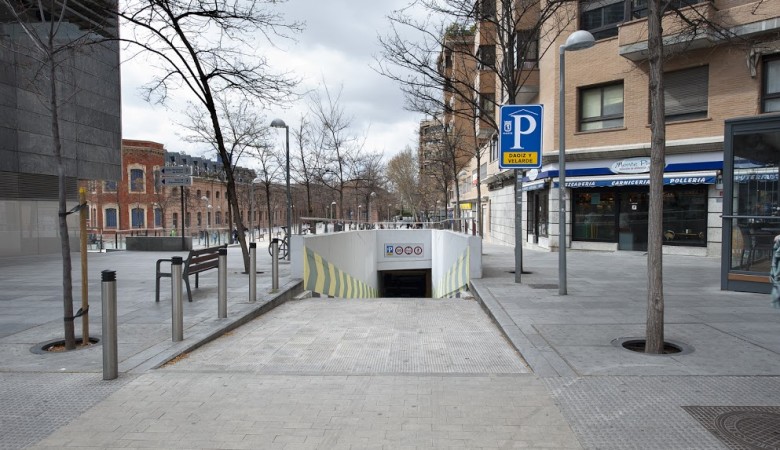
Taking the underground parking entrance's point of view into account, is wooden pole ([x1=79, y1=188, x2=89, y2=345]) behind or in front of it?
in front

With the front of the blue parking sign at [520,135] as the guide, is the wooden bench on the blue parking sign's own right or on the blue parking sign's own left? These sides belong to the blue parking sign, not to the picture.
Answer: on the blue parking sign's own right

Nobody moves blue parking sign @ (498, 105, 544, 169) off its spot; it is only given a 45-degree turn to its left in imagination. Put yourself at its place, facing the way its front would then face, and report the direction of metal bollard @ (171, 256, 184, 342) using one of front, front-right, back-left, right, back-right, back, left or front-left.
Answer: right

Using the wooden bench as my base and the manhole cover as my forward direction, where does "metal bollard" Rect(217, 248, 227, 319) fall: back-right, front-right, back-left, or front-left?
front-right

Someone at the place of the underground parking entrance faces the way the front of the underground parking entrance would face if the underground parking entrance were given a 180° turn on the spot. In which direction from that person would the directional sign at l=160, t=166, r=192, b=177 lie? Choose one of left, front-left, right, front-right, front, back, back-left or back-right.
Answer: back-left

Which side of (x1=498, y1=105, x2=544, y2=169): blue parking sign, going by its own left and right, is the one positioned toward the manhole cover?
front

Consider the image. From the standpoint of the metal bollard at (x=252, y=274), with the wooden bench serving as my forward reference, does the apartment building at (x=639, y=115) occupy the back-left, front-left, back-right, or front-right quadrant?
back-right

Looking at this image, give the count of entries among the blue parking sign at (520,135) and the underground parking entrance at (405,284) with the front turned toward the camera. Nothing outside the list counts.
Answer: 2

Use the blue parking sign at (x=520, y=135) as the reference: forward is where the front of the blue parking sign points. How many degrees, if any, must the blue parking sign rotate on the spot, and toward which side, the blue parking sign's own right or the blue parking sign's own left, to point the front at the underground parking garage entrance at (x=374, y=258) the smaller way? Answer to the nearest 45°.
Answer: approximately 135° to the blue parking sign's own right

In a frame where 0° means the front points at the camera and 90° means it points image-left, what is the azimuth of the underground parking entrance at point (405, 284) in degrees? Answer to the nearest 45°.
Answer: approximately 0°

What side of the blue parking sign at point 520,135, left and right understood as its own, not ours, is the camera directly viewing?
front

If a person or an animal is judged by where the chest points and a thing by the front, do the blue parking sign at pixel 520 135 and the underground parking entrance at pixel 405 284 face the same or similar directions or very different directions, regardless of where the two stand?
same or similar directions
